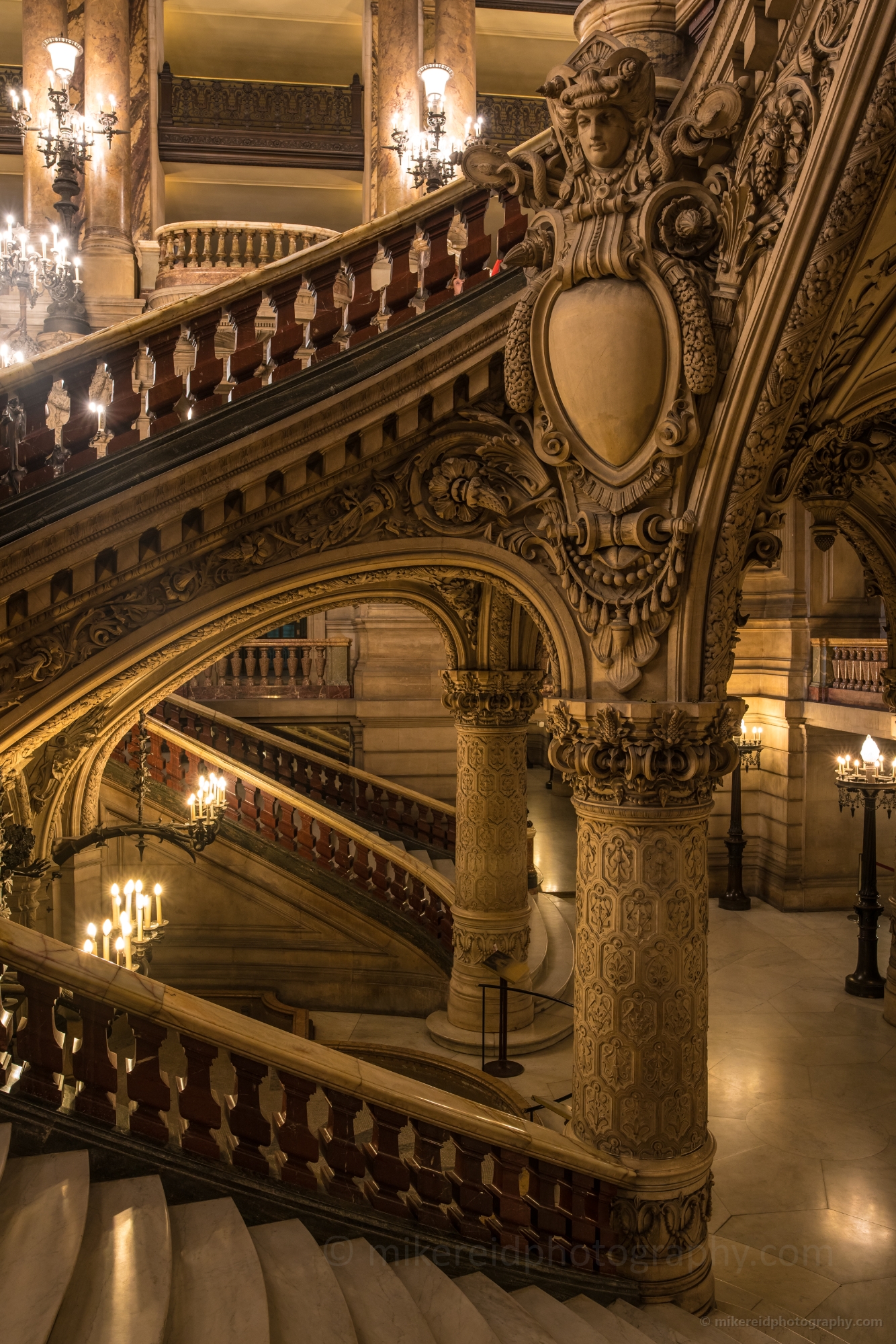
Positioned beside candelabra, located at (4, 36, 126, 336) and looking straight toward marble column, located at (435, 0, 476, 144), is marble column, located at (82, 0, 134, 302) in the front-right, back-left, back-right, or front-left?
front-left

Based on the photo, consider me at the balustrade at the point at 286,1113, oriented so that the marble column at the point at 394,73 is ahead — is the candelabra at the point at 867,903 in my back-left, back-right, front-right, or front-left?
front-right

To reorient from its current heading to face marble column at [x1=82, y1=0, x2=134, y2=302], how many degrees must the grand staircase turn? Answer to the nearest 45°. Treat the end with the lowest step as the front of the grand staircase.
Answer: approximately 90° to its left

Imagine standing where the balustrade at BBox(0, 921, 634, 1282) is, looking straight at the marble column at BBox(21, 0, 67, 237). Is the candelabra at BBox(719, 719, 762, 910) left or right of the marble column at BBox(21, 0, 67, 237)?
right

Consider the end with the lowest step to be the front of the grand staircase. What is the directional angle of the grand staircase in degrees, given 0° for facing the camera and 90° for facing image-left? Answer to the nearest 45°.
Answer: approximately 270°

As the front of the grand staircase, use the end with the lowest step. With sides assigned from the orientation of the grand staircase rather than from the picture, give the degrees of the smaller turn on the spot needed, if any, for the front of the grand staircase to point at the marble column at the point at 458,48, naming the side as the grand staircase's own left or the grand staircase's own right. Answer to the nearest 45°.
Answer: approximately 90° to the grand staircase's own left

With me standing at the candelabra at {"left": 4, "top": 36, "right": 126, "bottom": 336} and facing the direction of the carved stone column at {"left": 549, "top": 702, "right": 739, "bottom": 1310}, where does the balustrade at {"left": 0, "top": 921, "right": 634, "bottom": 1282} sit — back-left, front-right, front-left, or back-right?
front-right
